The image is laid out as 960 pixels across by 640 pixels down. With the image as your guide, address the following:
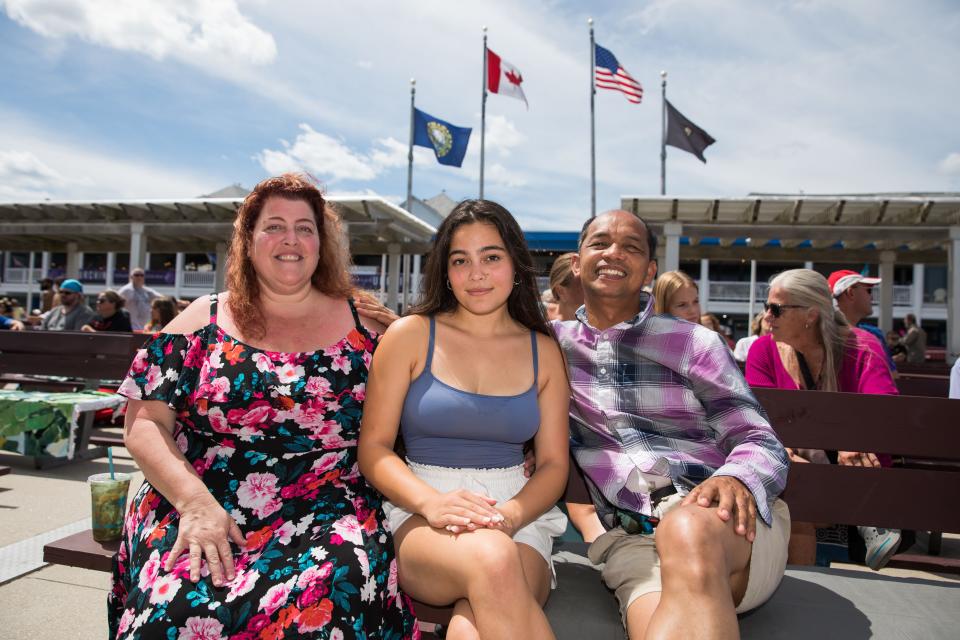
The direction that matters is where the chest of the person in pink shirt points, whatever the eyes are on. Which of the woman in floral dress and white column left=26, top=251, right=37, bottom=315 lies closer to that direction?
the woman in floral dress

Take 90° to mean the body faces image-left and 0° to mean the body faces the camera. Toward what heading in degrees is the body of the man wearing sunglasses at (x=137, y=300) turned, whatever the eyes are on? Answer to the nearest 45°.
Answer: approximately 0°

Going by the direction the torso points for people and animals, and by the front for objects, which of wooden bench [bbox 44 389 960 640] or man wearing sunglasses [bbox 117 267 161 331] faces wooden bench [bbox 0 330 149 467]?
the man wearing sunglasses
